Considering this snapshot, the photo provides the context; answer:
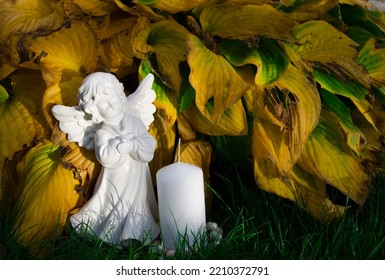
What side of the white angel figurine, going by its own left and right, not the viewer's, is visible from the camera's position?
front
